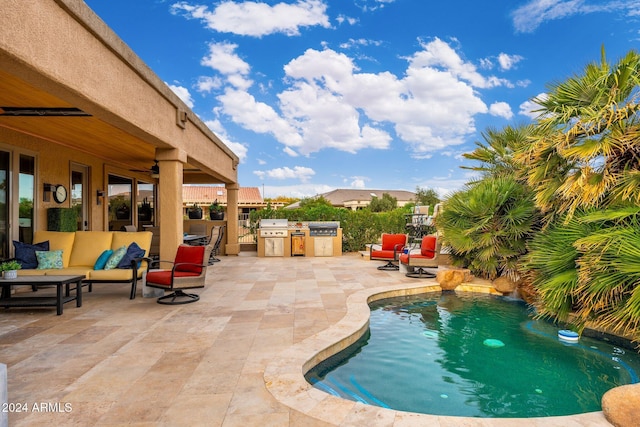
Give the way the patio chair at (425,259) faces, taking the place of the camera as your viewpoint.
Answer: facing to the left of the viewer

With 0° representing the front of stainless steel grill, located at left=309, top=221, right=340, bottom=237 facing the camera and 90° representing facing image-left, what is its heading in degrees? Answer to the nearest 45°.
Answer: approximately 0°

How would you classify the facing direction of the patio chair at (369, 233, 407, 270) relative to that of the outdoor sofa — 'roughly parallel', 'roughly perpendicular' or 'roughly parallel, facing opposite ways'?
roughly perpendicular

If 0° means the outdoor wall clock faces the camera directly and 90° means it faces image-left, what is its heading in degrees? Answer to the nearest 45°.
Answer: approximately 315°

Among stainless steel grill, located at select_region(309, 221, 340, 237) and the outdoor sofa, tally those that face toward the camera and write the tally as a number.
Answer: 2

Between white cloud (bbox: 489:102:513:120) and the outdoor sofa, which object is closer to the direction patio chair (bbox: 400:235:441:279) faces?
the outdoor sofa

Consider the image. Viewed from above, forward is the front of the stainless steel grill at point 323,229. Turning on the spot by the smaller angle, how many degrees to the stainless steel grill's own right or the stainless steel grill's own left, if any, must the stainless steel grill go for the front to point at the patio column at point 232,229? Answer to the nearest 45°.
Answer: approximately 90° to the stainless steel grill's own right

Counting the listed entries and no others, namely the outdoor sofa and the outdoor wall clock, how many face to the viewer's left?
0

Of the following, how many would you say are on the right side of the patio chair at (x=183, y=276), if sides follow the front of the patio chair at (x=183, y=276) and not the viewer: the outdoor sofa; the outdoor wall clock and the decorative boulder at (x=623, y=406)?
2

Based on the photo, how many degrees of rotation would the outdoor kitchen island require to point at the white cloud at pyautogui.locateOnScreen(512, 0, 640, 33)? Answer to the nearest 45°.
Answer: approximately 90° to its left

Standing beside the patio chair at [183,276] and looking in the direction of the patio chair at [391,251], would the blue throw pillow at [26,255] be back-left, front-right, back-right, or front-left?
back-left
